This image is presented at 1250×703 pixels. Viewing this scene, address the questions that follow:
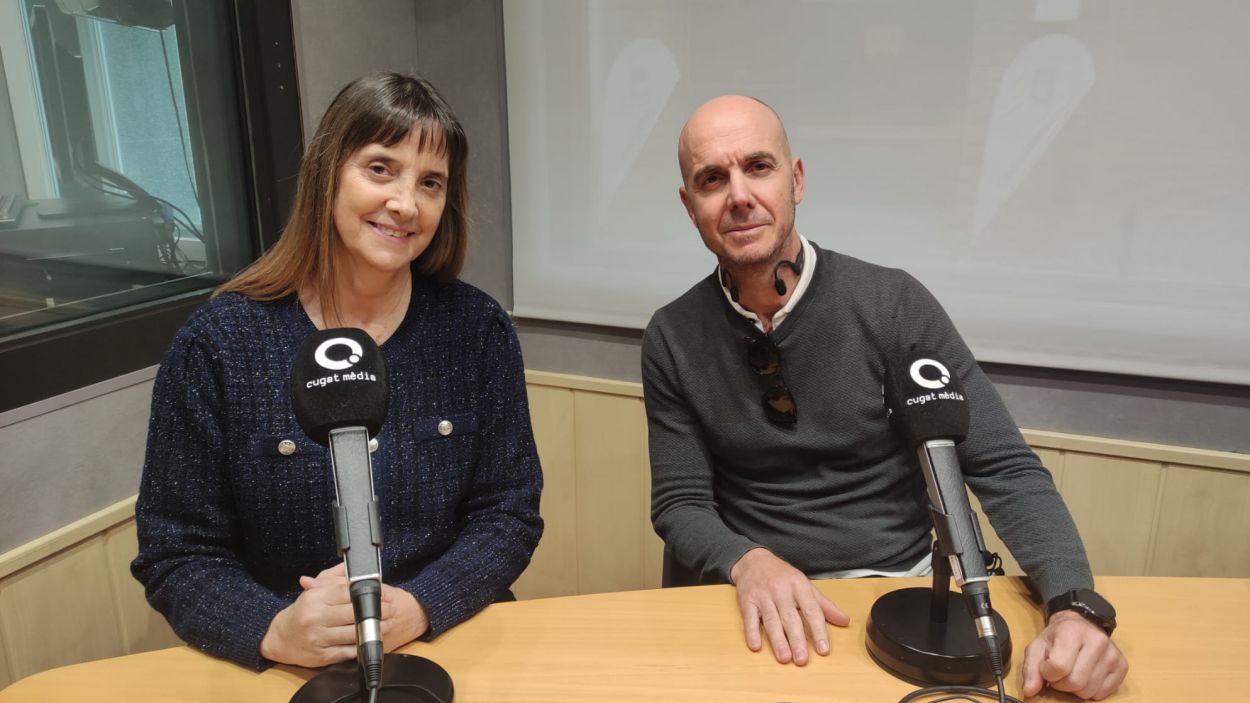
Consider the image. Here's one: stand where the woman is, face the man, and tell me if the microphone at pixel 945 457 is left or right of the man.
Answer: right

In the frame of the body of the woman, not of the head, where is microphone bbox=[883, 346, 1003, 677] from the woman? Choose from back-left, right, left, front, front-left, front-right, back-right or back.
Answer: front-left

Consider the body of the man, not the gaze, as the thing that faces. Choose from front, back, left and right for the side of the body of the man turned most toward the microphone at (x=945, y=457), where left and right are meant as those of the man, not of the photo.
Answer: front

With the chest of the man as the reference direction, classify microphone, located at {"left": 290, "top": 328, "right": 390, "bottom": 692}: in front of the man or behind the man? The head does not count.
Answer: in front

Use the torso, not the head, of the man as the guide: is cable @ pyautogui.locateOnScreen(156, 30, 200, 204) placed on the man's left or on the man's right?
on the man's right

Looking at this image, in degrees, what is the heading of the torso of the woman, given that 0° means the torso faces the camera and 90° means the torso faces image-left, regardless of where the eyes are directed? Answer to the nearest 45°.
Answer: approximately 0°

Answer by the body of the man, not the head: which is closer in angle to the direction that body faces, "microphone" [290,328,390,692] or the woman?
the microphone

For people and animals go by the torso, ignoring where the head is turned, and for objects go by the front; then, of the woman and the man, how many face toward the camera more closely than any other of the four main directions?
2

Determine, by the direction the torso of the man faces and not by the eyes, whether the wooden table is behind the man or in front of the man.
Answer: in front

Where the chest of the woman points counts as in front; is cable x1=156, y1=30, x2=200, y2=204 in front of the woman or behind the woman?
behind

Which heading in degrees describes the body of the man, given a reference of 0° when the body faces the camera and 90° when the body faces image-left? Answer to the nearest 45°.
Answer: approximately 0°

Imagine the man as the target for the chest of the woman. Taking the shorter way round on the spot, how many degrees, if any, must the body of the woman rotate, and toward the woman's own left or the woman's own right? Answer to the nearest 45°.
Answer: approximately 90° to the woman's own left
